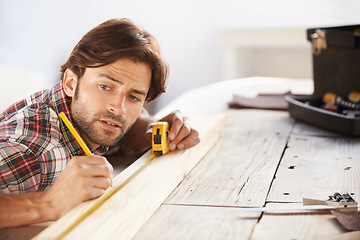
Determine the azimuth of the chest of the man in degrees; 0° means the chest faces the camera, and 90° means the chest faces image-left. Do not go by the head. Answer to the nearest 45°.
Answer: approximately 315°

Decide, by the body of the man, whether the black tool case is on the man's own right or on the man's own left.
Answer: on the man's own left
